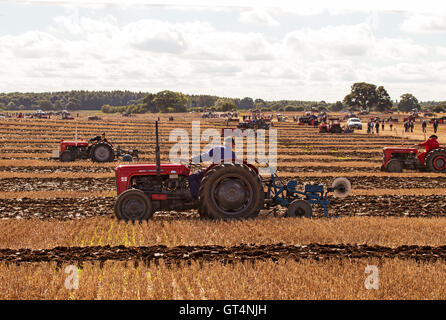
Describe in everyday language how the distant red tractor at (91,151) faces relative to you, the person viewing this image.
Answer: facing to the left of the viewer

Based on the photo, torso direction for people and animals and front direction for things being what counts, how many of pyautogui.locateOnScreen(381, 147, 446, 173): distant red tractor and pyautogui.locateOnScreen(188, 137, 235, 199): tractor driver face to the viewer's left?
2

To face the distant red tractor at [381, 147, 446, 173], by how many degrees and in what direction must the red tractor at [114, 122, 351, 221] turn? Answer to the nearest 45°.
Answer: approximately 135° to its right

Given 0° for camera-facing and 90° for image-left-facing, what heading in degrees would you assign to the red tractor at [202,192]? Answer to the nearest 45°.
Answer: approximately 90°

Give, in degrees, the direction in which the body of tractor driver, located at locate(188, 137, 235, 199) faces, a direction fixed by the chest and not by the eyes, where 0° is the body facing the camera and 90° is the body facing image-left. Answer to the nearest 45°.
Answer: approximately 90°

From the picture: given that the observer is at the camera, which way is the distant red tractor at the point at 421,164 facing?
facing to the left of the viewer

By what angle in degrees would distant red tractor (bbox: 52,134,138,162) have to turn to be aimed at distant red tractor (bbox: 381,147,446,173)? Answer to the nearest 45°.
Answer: approximately 180°

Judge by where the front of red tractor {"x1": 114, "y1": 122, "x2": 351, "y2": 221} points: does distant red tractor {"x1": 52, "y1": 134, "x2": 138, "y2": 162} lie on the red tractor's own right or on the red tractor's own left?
on the red tractor's own right
